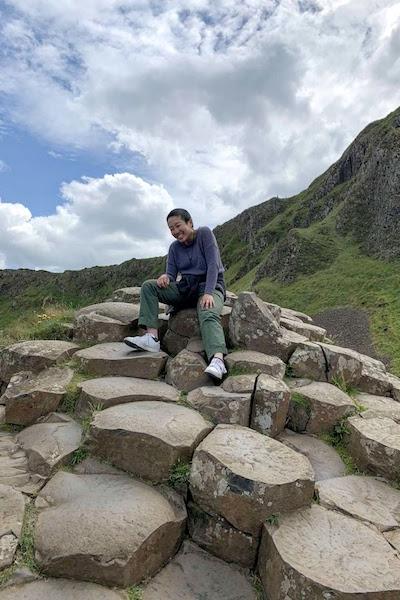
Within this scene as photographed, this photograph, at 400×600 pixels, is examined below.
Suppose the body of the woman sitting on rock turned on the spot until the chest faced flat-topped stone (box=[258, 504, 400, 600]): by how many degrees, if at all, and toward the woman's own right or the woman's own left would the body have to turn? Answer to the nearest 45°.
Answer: approximately 45° to the woman's own left

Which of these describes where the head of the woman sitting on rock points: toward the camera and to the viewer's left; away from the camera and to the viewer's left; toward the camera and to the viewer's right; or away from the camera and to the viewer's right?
toward the camera and to the viewer's left

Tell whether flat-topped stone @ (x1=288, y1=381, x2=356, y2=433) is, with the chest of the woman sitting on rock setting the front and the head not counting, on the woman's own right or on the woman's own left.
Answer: on the woman's own left

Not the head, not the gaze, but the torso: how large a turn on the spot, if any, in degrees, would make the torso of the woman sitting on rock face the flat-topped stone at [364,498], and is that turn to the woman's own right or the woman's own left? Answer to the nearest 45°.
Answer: approximately 90° to the woman's own left

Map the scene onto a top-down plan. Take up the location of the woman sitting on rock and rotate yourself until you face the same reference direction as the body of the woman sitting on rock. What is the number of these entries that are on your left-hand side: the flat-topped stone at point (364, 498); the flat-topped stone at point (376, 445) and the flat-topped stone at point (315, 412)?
3

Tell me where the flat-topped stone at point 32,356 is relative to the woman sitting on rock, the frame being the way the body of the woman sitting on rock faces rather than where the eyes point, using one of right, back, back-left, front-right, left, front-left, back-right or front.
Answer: front-right

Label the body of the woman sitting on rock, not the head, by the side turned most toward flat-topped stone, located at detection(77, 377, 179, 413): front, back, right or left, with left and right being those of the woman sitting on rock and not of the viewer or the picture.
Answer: front

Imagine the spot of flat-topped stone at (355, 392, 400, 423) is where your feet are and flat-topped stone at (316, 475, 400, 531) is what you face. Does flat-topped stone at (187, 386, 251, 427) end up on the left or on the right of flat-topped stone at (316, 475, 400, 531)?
right

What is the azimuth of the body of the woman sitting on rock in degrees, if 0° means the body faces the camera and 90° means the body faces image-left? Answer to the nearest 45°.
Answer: approximately 45°
